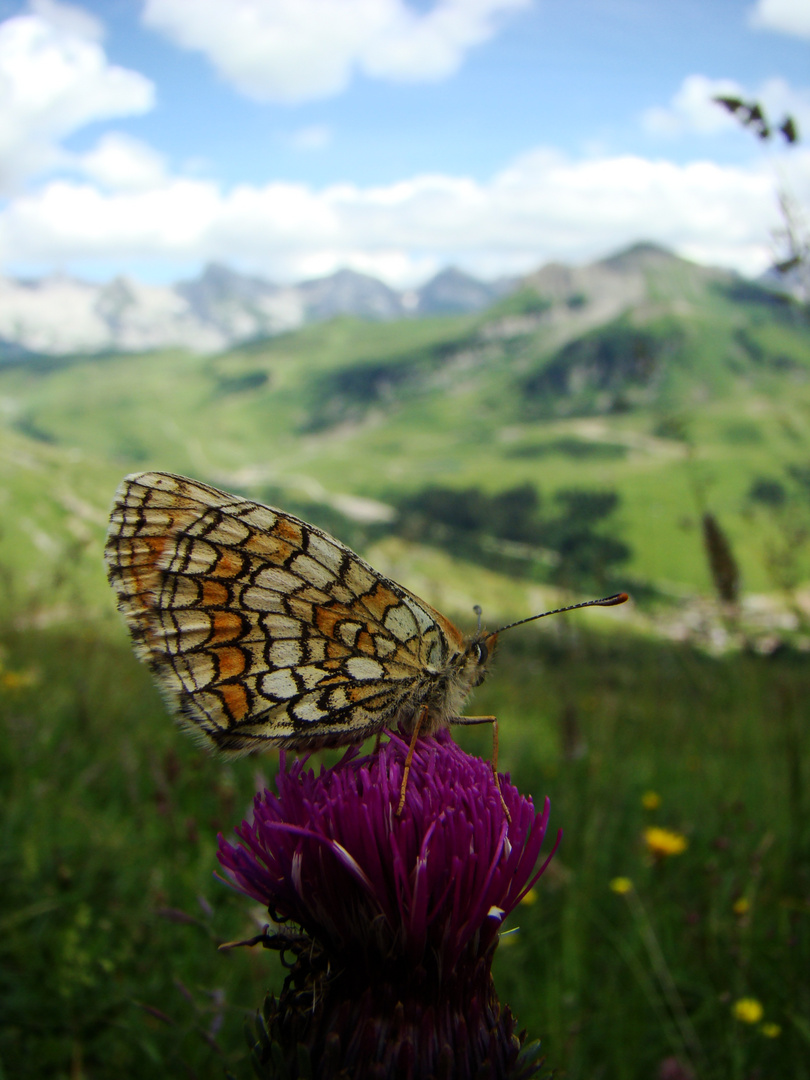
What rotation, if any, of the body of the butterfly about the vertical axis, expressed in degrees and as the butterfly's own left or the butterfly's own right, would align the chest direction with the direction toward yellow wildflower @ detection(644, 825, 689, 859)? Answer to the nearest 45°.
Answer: approximately 45° to the butterfly's own left

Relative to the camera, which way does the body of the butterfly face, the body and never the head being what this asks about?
to the viewer's right

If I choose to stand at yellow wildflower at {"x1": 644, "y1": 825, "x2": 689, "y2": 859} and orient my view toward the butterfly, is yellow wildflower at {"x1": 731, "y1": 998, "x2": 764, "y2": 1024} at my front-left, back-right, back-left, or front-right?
front-left

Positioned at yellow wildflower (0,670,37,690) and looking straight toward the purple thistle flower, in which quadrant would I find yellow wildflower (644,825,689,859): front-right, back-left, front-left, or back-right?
front-left

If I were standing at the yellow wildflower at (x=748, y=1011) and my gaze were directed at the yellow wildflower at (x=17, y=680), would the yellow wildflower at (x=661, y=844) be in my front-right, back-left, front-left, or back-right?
front-right

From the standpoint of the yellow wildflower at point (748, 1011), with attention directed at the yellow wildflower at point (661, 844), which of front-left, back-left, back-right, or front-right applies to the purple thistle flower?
back-left

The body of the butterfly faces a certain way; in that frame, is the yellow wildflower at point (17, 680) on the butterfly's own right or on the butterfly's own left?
on the butterfly's own left
